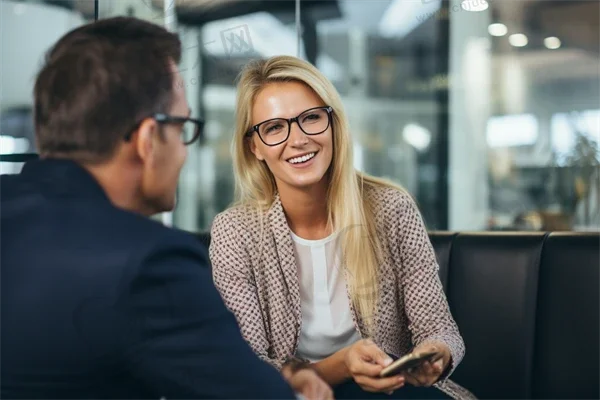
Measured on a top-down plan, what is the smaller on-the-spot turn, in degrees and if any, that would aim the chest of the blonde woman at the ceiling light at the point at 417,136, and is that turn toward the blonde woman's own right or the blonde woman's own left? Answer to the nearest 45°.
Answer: approximately 180°

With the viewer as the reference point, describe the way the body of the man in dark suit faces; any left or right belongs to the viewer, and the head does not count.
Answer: facing away from the viewer and to the right of the viewer

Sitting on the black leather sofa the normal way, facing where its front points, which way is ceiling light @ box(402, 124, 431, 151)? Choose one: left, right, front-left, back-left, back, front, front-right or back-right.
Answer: back

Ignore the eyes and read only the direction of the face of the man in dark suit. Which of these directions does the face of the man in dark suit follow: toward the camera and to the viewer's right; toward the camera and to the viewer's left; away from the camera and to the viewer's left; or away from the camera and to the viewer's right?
away from the camera and to the viewer's right

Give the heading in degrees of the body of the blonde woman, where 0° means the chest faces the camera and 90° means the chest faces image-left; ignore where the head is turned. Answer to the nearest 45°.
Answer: approximately 0°

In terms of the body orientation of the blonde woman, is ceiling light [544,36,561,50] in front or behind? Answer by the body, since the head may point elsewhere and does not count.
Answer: behind

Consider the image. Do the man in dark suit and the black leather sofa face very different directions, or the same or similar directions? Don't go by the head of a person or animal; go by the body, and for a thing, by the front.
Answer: very different directions
